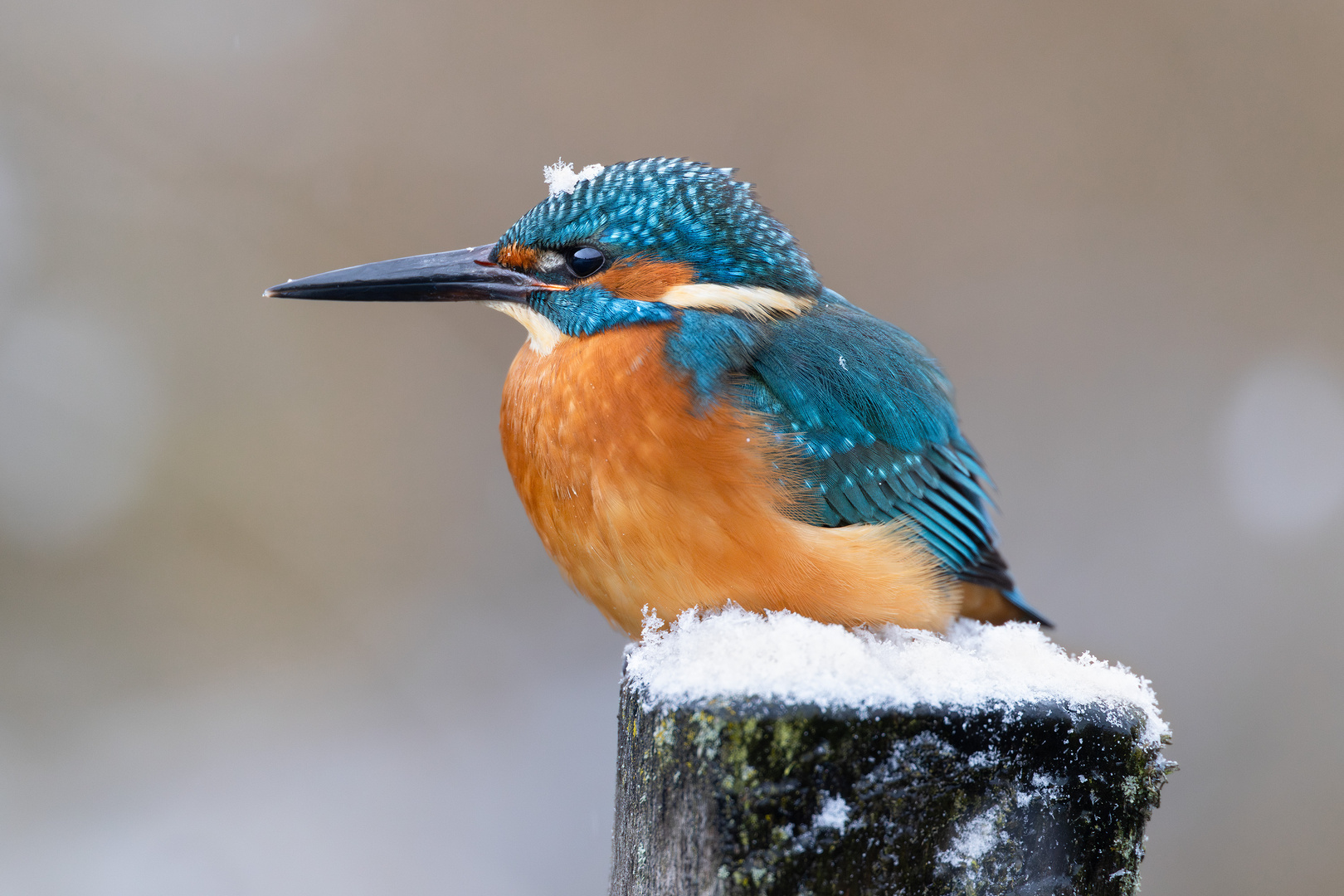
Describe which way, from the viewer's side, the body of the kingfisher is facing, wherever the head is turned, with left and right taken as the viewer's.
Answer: facing to the left of the viewer
